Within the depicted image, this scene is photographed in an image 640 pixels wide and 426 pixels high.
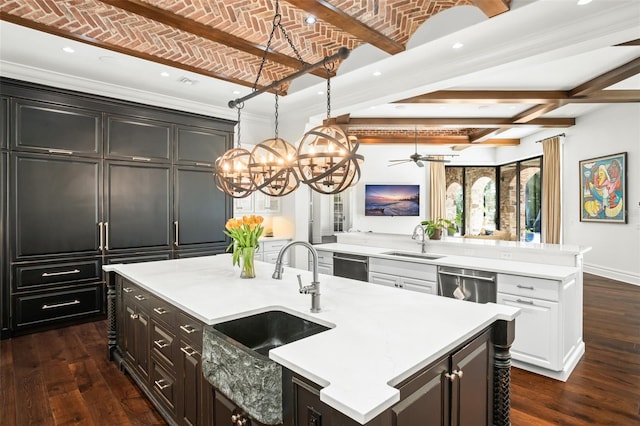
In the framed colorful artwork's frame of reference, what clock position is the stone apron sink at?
The stone apron sink is roughly at 11 o'clock from the framed colorful artwork.

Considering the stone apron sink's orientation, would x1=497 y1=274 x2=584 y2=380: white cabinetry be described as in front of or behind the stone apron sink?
behind

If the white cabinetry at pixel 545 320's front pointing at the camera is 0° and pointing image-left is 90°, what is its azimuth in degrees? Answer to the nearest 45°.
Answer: approximately 45°

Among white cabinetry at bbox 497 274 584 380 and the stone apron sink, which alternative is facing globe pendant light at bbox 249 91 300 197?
the white cabinetry

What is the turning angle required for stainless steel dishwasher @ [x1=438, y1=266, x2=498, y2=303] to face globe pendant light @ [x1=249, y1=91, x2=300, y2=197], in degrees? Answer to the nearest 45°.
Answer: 0° — it already faces it

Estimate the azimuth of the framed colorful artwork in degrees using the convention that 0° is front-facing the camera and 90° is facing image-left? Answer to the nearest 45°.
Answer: approximately 45°

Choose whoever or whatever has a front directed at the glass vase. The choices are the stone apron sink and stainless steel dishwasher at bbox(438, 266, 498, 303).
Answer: the stainless steel dishwasher

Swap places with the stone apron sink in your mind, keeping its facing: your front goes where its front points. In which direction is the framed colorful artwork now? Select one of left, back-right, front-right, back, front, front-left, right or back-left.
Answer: back

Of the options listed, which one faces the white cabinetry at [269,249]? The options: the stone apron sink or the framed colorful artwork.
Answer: the framed colorful artwork

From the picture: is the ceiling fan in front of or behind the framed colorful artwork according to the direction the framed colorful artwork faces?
in front

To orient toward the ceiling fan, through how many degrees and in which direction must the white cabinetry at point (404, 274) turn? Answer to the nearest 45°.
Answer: approximately 135° to its right

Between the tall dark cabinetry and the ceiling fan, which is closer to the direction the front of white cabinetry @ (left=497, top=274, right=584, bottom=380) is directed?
the tall dark cabinetry
